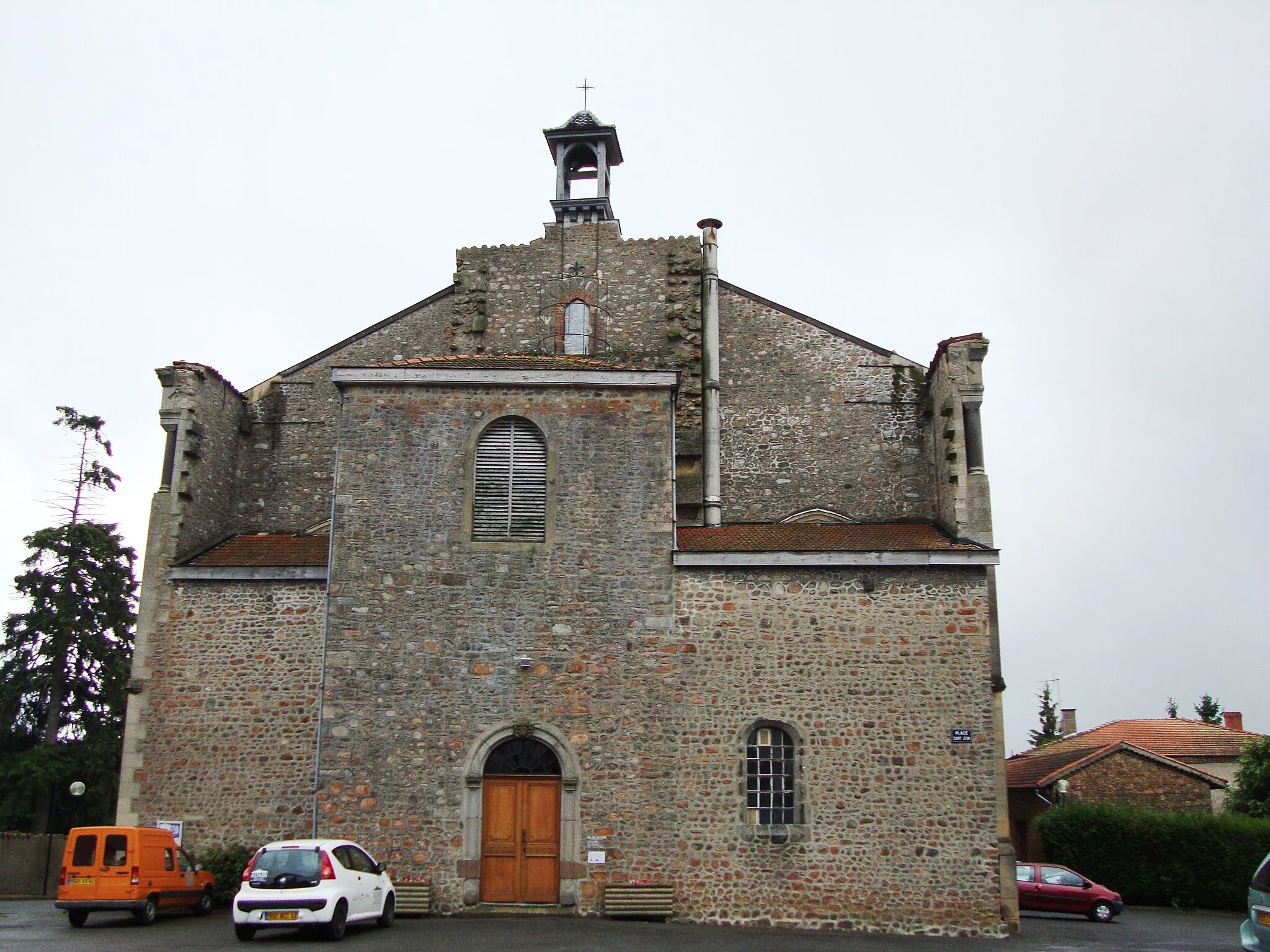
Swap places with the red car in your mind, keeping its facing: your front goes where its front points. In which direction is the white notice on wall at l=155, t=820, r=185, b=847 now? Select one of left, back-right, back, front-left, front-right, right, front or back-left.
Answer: back-right

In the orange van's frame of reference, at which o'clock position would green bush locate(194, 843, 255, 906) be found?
The green bush is roughly at 12 o'clock from the orange van.

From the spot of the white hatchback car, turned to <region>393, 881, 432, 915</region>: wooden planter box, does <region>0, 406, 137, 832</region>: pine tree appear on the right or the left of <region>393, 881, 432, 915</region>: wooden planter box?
left

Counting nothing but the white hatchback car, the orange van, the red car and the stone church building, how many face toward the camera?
1

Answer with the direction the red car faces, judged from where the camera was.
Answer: facing to the right of the viewer

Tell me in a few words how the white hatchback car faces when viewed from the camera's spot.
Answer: facing away from the viewer and to the right of the viewer

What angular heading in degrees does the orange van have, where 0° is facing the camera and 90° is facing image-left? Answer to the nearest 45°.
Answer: approximately 225°

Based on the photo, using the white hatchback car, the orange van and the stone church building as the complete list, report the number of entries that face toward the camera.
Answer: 1

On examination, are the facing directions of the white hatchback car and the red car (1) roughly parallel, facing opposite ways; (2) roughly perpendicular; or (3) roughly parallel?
roughly perpendicular

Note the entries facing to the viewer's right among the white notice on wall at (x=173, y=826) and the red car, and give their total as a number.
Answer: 1

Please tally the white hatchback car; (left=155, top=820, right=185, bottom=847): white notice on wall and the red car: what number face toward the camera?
1

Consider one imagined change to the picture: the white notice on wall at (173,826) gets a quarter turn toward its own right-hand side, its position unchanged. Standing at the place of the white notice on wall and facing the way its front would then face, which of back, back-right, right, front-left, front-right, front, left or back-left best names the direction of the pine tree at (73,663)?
right
